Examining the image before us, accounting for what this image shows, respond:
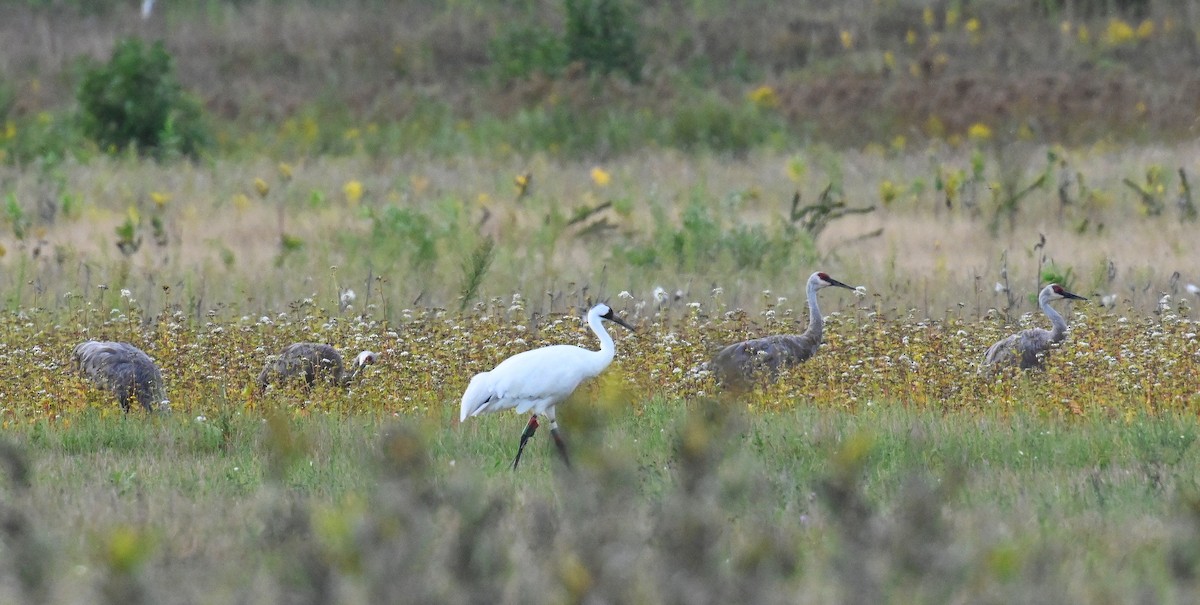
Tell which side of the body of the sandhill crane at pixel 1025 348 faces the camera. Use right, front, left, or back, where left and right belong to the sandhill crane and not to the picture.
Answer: right

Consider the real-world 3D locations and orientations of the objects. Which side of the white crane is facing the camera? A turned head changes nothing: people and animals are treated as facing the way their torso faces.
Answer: right

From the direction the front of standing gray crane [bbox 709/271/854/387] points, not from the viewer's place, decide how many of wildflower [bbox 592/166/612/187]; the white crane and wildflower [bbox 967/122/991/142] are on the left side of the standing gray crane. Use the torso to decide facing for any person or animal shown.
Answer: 2

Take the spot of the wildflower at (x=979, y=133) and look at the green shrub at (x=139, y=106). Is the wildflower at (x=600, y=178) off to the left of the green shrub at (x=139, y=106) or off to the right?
left

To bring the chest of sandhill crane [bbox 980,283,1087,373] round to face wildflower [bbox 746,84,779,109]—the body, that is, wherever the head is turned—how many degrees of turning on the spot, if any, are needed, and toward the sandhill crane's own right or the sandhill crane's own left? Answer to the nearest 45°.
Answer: approximately 90° to the sandhill crane's own left

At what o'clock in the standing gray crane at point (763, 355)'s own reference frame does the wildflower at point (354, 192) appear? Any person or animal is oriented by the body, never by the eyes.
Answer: The wildflower is roughly at 8 o'clock from the standing gray crane.

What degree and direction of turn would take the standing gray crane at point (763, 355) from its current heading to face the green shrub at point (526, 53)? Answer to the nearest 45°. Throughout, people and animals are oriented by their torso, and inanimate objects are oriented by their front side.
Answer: approximately 90° to its left

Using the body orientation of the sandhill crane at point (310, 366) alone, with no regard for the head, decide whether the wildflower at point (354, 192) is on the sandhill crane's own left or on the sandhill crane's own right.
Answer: on the sandhill crane's own left

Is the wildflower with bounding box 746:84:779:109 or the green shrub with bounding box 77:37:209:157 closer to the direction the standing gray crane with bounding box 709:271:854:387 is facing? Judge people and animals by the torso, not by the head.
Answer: the wildflower

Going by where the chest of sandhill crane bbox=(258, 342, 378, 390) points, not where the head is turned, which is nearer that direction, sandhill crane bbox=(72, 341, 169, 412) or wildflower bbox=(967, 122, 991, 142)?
the wildflower

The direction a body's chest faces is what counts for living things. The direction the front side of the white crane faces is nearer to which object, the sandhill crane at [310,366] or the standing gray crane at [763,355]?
the standing gray crane

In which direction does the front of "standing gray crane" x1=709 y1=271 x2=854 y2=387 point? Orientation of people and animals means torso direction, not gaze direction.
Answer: to the viewer's right

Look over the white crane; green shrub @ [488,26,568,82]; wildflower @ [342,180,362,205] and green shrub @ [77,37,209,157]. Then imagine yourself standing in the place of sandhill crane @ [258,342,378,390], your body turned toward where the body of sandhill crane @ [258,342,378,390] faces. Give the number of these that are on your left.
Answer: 3

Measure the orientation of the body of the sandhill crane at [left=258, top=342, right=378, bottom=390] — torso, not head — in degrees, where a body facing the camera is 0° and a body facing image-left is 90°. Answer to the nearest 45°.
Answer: approximately 270°
